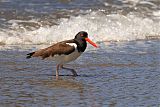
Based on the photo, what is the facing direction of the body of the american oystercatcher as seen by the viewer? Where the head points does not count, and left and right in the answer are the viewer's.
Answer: facing to the right of the viewer
